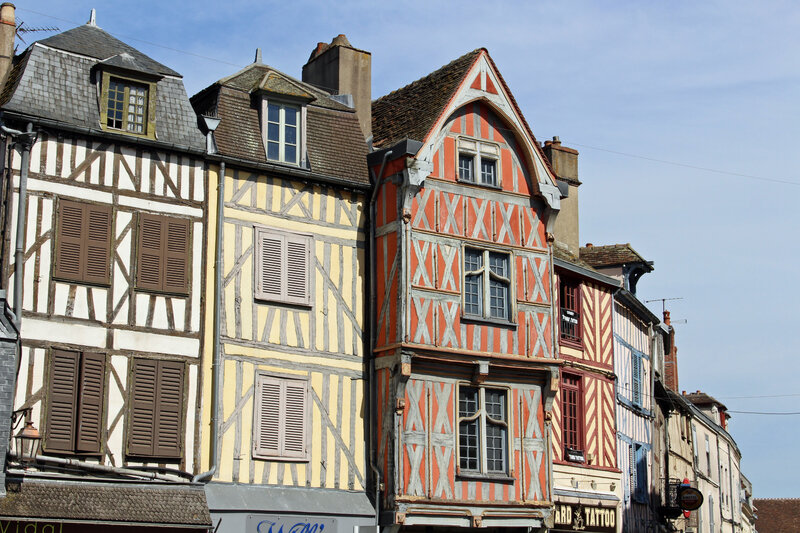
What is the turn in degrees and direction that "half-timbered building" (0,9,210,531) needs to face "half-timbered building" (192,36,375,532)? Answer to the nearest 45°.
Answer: approximately 135° to its left

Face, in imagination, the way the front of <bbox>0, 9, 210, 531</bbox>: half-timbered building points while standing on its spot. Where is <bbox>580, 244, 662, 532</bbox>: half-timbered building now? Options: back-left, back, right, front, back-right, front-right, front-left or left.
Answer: back-left

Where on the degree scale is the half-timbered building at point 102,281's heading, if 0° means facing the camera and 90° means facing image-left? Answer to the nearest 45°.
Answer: approximately 0°

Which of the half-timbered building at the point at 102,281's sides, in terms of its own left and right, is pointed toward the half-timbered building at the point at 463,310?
left
